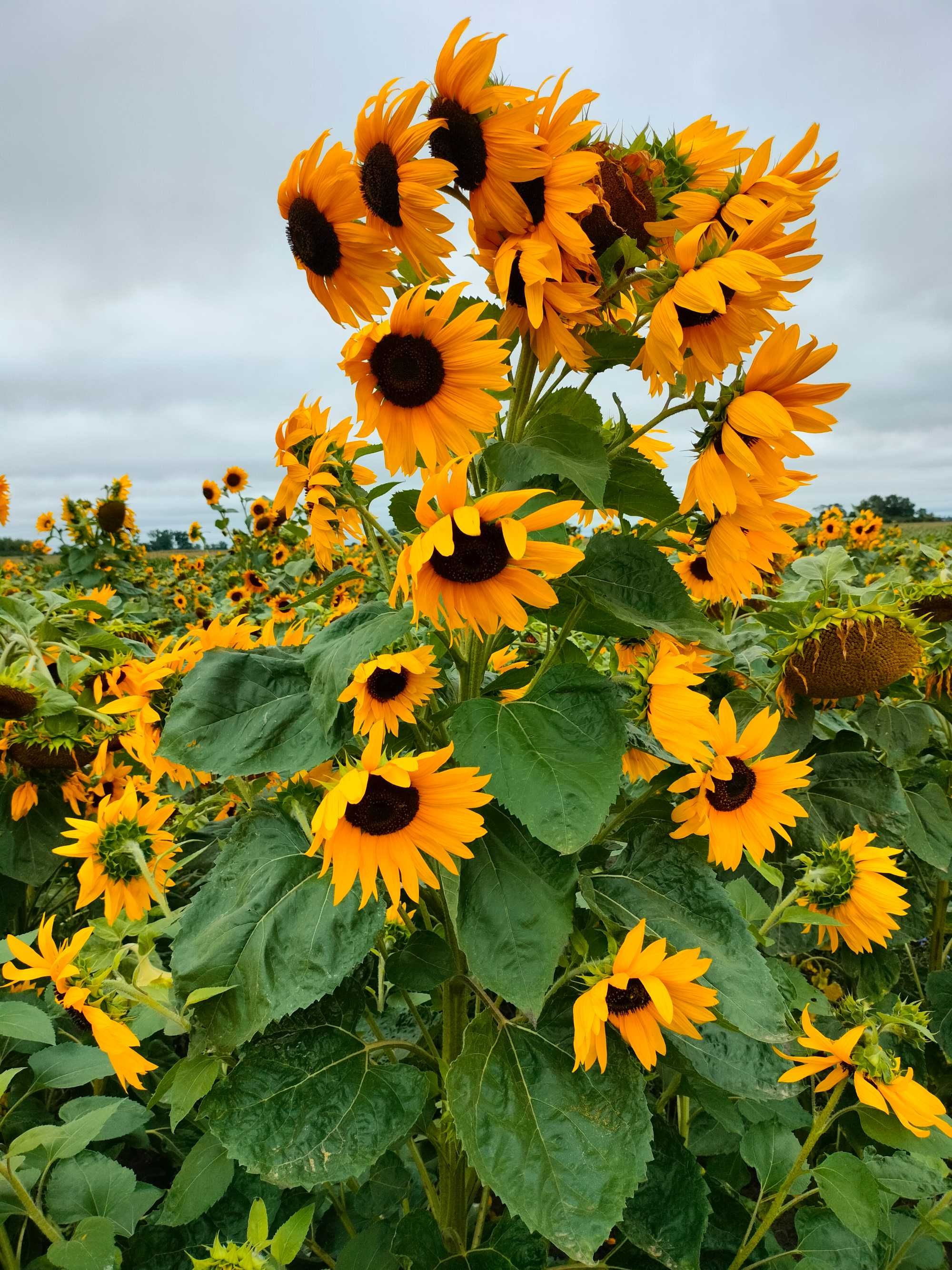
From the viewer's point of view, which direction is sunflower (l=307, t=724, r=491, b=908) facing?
toward the camera

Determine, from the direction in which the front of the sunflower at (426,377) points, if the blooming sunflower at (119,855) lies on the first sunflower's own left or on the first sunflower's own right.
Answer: on the first sunflower's own right

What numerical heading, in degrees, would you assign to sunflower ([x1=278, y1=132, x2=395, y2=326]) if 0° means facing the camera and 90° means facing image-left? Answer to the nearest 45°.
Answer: approximately 45°

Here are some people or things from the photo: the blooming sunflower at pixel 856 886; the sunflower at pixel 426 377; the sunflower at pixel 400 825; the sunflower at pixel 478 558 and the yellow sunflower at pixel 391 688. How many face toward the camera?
4

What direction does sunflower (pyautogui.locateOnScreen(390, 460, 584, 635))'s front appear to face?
toward the camera
